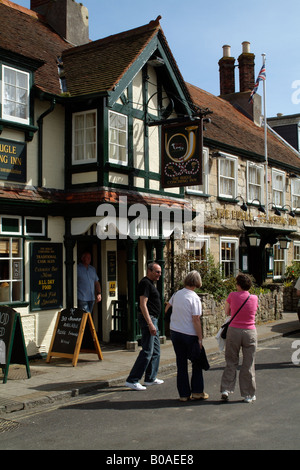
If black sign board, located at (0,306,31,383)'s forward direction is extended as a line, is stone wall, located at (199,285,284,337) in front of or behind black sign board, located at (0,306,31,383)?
behind

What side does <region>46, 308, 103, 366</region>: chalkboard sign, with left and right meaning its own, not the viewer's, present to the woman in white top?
left

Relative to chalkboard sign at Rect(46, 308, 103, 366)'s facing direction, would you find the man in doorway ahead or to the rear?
to the rear

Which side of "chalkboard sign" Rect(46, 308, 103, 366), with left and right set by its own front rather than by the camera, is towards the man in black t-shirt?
left

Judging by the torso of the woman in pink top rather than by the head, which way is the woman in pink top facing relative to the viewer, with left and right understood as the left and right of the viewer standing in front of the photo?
facing away from the viewer

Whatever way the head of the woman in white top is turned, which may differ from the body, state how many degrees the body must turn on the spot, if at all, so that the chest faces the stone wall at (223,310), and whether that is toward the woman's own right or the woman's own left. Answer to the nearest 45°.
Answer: approximately 45° to the woman's own left

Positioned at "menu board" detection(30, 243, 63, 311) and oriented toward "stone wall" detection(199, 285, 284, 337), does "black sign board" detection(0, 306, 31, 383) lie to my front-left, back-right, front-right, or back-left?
back-right

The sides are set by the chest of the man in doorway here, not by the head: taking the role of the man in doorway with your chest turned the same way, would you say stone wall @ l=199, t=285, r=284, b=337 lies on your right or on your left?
on your left
